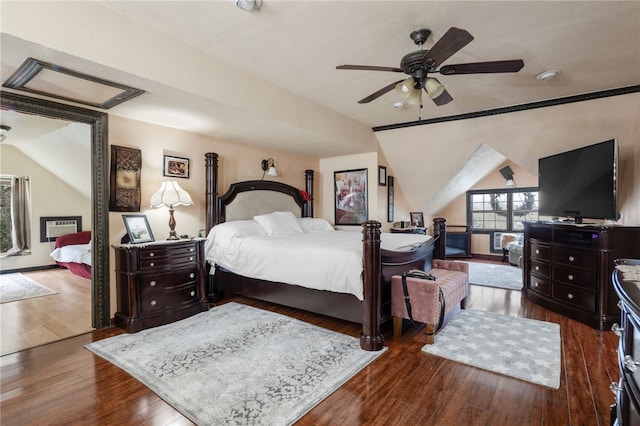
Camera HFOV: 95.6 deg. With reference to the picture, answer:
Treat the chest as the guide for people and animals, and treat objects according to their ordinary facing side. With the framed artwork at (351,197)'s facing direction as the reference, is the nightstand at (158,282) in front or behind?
in front

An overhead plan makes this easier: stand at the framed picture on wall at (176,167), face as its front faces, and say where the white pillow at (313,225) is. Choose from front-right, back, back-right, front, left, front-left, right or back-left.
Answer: front-left

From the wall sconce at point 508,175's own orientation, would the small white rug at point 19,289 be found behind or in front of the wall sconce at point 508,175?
in front

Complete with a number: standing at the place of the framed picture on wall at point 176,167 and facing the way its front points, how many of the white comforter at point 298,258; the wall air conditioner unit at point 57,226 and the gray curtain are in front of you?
1

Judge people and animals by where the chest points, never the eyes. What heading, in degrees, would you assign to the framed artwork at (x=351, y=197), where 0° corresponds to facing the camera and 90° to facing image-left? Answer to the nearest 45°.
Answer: approximately 45°

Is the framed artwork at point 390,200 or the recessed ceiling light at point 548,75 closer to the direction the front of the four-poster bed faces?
the recessed ceiling light

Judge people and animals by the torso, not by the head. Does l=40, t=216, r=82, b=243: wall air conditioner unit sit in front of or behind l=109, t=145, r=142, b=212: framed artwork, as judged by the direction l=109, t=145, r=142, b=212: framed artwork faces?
behind
